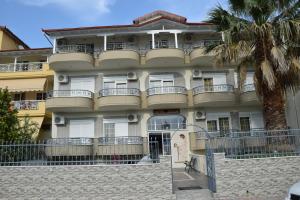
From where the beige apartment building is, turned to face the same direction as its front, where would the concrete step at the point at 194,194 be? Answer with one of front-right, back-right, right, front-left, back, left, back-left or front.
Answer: front

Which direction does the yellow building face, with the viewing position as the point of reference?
facing the viewer

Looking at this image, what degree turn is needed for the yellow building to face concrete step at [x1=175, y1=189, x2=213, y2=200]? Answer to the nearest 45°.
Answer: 0° — it already faces it

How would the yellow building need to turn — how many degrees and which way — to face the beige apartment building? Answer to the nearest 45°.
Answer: approximately 45° to its left

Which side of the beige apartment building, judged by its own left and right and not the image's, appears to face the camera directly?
front

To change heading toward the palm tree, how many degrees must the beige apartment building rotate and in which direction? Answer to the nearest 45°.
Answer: approximately 45° to its left

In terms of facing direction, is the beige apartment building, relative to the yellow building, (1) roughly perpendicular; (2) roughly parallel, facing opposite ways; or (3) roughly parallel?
roughly parallel

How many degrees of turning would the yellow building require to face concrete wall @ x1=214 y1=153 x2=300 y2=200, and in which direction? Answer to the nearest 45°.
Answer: approximately 45° to its left

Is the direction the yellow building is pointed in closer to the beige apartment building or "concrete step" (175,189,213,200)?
the concrete step

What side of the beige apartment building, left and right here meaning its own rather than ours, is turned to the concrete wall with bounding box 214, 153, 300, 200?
front

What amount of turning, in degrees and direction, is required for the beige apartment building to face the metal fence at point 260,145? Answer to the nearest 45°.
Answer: approximately 45° to its left

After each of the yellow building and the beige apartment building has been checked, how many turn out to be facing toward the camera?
2
